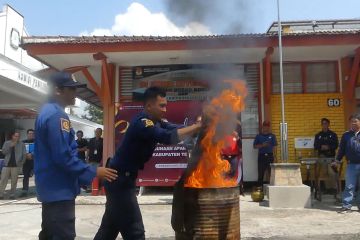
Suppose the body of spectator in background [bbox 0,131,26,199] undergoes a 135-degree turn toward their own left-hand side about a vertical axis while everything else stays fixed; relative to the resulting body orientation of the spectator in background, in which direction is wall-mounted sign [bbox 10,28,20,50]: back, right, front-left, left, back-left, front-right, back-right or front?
front-left

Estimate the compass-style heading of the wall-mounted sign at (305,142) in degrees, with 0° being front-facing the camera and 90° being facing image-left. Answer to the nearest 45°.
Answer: approximately 0°

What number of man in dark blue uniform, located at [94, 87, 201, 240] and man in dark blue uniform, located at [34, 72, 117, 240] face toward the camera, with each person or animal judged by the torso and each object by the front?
0

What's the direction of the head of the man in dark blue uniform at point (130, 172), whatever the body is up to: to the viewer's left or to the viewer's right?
to the viewer's right

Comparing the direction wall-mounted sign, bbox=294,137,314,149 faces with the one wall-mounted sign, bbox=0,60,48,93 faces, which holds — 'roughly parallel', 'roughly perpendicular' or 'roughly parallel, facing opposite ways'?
roughly perpendicular

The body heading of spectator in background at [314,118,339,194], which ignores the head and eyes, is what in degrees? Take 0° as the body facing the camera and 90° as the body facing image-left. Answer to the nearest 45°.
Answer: approximately 0°

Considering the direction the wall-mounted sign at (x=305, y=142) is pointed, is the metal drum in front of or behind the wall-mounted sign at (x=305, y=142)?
in front

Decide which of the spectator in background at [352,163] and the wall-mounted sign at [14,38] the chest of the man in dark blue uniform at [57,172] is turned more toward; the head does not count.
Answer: the spectator in background

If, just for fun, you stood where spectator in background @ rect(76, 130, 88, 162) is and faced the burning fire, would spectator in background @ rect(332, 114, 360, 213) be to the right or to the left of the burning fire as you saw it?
left

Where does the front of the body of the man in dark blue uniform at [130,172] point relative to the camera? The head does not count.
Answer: to the viewer's right
